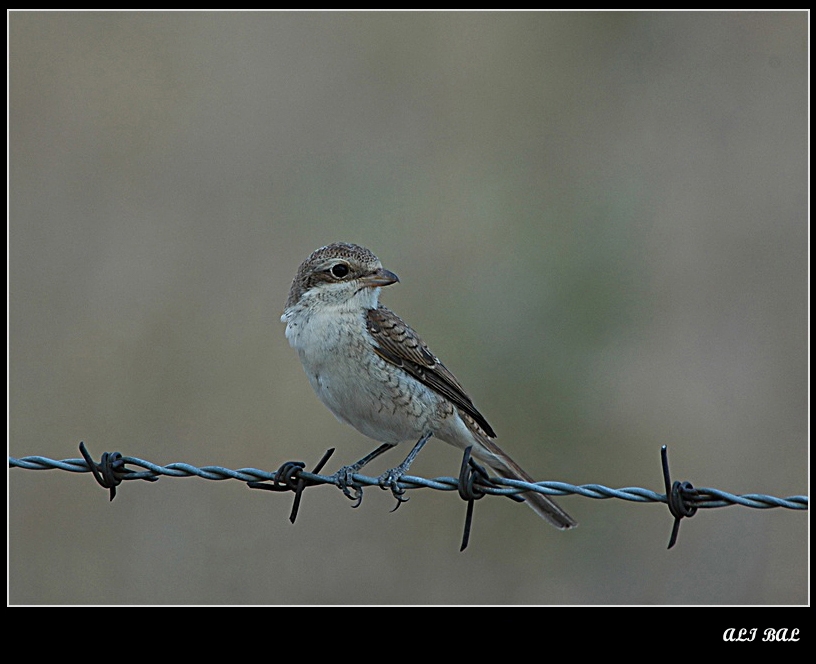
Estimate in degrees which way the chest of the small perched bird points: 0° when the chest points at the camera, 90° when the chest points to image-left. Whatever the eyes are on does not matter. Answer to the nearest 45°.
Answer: approximately 45°
